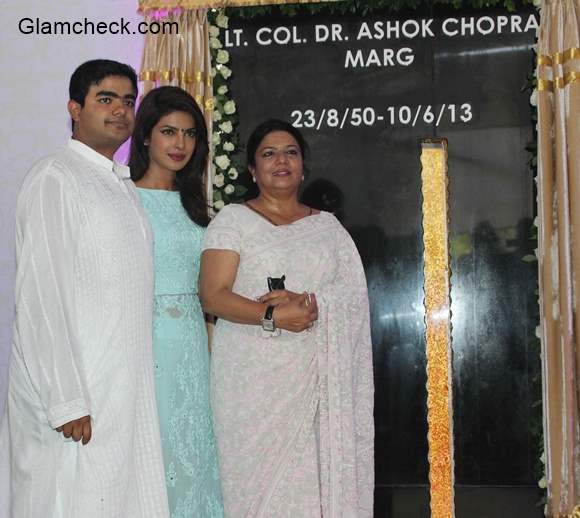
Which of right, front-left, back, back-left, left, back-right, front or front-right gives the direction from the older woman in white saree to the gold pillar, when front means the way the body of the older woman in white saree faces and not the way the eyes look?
left

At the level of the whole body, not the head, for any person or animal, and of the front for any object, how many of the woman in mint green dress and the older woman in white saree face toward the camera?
2

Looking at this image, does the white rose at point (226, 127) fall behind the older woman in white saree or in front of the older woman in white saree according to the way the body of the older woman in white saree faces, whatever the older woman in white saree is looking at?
behind

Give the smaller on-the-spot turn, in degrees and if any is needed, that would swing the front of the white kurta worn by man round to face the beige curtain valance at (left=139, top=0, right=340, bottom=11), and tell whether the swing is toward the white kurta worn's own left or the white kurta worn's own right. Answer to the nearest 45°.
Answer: approximately 135° to the white kurta worn's own left

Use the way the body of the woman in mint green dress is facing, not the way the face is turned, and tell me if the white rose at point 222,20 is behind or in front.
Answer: behind

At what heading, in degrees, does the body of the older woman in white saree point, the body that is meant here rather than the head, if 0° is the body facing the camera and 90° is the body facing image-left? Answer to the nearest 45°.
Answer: approximately 0°

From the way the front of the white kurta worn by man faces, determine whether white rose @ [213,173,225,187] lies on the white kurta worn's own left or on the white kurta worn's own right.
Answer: on the white kurta worn's own left

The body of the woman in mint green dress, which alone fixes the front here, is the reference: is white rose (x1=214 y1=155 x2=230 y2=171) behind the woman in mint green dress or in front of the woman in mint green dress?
behind

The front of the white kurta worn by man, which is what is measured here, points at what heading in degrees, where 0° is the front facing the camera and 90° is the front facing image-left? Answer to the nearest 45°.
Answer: approximately 315°

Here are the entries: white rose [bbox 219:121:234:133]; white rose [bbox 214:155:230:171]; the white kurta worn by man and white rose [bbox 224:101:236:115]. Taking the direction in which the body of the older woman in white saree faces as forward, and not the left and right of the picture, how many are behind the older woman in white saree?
3

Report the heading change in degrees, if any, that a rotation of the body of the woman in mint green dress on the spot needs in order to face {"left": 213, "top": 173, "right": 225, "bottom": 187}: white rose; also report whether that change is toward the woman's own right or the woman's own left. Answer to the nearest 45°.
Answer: approximately 180°
